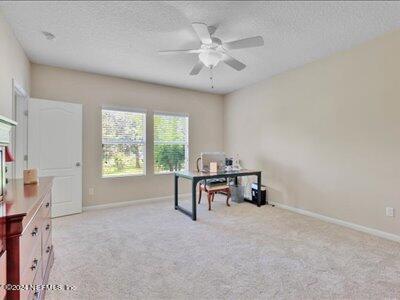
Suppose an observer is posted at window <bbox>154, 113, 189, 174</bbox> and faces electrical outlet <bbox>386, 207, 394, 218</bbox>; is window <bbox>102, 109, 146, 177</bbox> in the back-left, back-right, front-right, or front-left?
back-right

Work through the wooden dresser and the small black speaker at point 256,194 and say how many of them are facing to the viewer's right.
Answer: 1

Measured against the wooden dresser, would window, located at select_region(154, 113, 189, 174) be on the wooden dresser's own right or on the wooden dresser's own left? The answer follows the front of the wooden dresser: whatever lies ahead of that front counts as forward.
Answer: on the wooden dresser's own left

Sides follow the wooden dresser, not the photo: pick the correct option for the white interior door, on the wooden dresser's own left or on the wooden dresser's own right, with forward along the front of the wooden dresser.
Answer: on the wooden dresser's own left

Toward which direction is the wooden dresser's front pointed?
to the viewer's right

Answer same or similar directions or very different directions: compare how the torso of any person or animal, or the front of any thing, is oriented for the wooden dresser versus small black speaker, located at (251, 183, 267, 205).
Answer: very different directions
